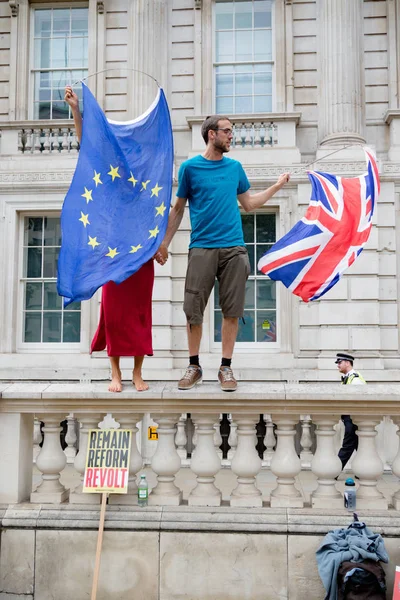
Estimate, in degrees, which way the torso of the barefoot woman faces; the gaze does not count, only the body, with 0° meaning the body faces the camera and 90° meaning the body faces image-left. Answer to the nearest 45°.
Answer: approximately 0°

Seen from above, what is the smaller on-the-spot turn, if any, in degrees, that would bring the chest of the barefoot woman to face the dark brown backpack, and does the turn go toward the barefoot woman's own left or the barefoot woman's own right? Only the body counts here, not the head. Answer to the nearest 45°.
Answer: approximately 45° to the barefoot woman's own left

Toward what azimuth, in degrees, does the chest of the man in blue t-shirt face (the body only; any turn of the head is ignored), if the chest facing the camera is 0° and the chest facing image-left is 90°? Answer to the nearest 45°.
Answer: approximately 0°

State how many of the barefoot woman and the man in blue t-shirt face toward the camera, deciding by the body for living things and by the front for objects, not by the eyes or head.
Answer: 2
